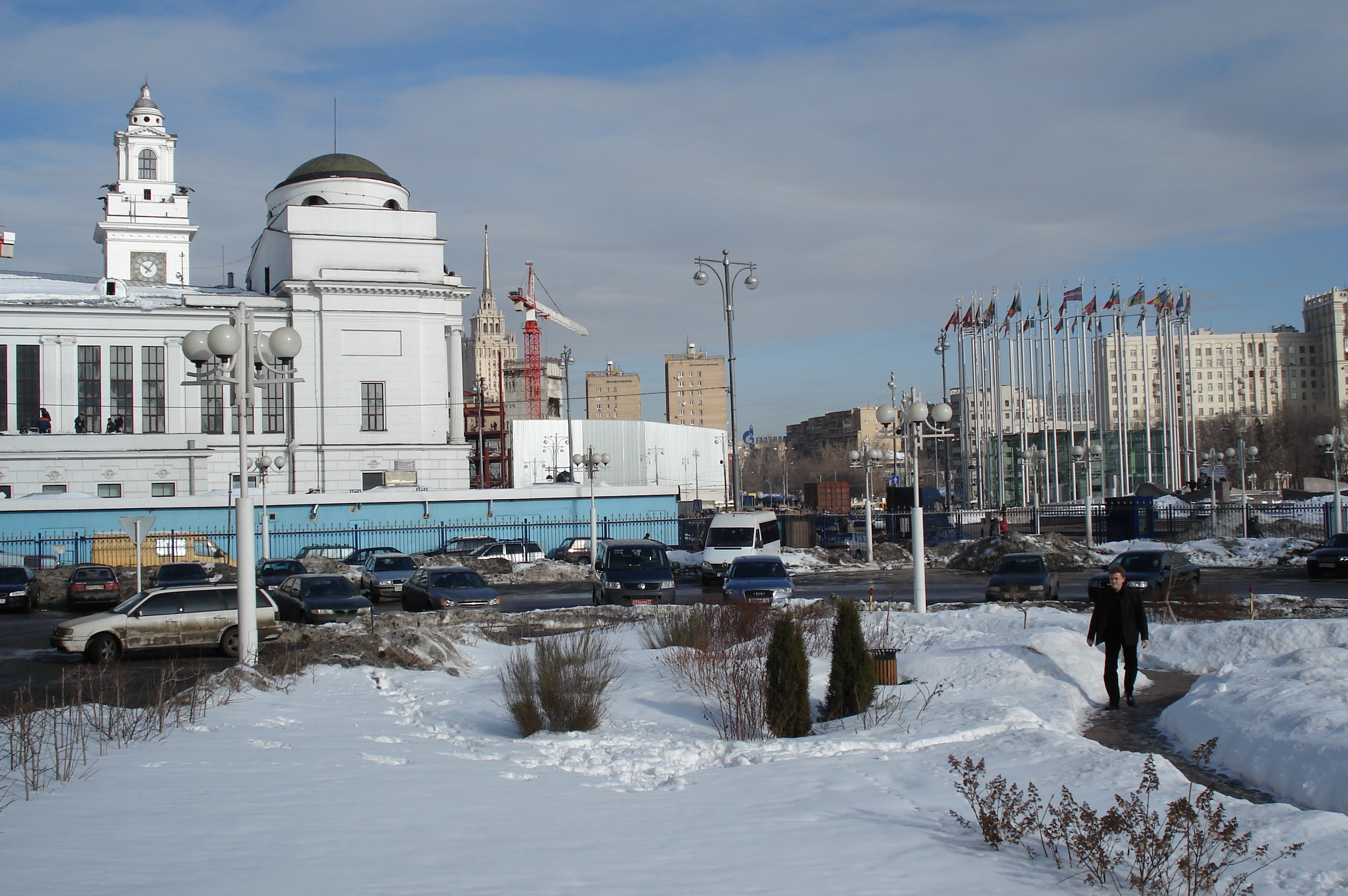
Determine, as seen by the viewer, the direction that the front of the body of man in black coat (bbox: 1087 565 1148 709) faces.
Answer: toward the camera

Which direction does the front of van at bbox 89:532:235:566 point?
to the viewer's right

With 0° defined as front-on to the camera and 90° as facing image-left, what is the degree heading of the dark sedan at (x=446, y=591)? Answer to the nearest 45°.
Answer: approximately 315°

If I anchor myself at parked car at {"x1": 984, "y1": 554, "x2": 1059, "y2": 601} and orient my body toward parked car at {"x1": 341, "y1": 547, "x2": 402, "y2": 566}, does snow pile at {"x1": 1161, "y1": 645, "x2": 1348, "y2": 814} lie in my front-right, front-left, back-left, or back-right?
back-left

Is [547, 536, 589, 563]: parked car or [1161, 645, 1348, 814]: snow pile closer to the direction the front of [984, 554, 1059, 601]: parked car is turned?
the snow pile

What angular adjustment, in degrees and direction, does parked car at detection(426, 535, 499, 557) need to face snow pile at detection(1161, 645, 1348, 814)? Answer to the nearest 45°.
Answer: approximately 90° to its left

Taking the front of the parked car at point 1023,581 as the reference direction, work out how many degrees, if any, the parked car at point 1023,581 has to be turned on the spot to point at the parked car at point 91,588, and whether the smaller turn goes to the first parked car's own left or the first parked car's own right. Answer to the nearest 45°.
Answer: approximately 90° to the first parked car's own right

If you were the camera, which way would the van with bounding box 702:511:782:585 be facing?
facing the viewer and to the left of the viewer

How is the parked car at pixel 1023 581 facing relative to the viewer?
toward the camera

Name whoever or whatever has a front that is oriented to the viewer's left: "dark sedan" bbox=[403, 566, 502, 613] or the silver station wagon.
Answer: the silver station wagon

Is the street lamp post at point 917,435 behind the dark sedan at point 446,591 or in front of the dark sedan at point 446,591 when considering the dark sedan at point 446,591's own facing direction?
in front

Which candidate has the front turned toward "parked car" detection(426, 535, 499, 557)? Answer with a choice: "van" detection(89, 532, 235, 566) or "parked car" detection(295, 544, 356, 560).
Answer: the van
